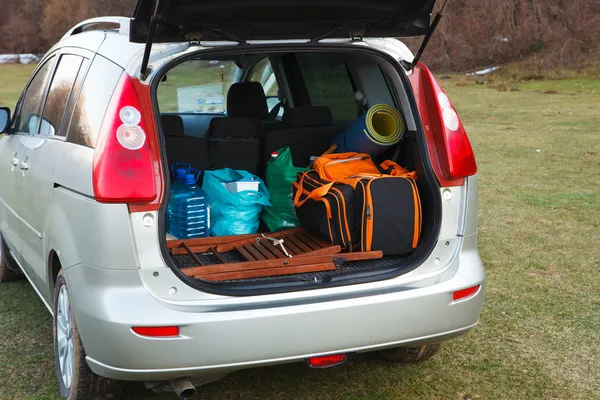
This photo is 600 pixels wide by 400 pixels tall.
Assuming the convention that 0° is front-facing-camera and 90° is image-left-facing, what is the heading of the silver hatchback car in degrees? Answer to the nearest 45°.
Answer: approximately 135°
